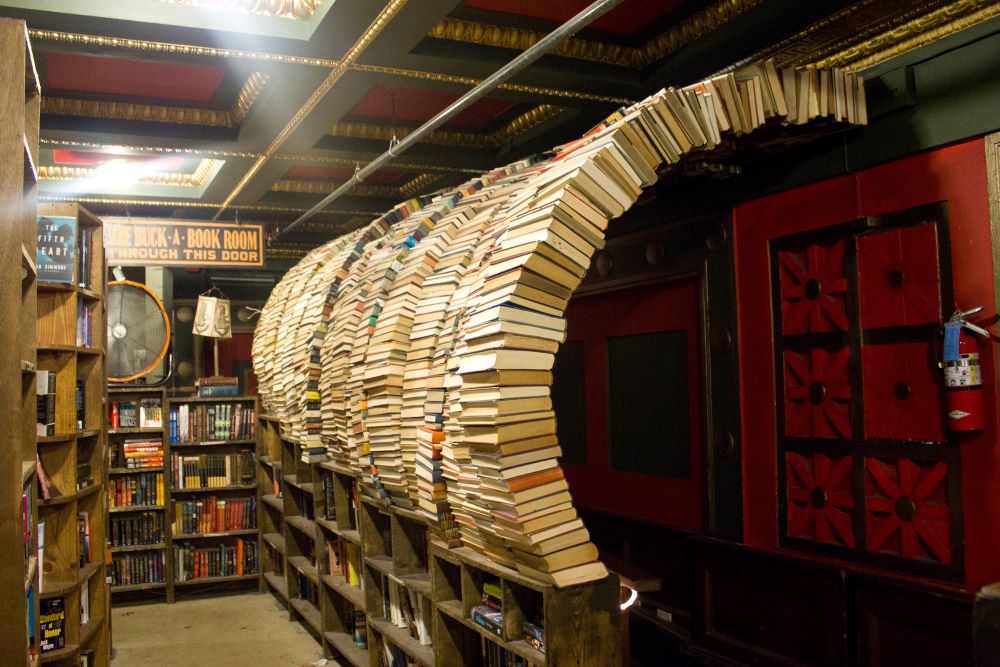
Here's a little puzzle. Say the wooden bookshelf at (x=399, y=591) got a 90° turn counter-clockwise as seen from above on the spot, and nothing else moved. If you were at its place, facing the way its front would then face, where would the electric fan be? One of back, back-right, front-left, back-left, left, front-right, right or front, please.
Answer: back

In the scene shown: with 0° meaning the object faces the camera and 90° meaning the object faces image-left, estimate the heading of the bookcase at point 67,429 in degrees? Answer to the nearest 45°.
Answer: approximately 315°

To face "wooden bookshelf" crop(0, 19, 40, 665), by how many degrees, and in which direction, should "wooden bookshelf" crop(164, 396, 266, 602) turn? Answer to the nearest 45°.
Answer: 0° — it already faces it

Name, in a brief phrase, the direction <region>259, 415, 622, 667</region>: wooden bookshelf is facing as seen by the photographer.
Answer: facing the viewer and to the left of the viewer

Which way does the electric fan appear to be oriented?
toward the camera

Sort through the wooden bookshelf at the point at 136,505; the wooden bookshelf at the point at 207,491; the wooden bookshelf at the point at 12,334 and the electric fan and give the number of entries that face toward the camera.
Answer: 3

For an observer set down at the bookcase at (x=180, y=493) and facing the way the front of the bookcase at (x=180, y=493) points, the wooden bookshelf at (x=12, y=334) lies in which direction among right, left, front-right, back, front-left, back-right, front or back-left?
front

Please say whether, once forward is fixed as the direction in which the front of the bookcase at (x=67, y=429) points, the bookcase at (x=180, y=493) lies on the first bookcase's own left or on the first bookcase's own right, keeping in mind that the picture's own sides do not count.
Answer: on the first bookcase's own left

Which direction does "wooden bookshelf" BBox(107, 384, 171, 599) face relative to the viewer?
toward the camera

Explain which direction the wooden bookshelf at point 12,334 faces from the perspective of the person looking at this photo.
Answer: facing to the right of the viewer

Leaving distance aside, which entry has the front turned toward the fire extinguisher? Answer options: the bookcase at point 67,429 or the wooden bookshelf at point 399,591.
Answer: the bookcase

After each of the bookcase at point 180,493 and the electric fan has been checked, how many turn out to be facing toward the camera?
2
